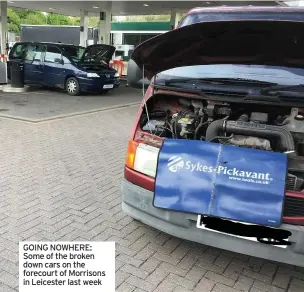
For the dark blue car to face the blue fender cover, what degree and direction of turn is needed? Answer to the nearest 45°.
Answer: approximately 45° to its right

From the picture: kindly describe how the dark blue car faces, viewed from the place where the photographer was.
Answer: facing the viewer and to the right of the viewer

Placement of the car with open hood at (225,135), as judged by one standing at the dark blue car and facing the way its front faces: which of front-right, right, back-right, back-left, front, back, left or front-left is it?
front-right
